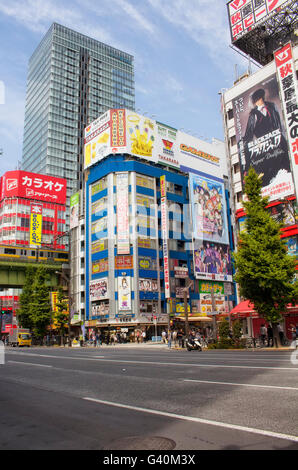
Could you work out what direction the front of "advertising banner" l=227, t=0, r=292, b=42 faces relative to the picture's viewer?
facing the viewer and to the left of the viewer
